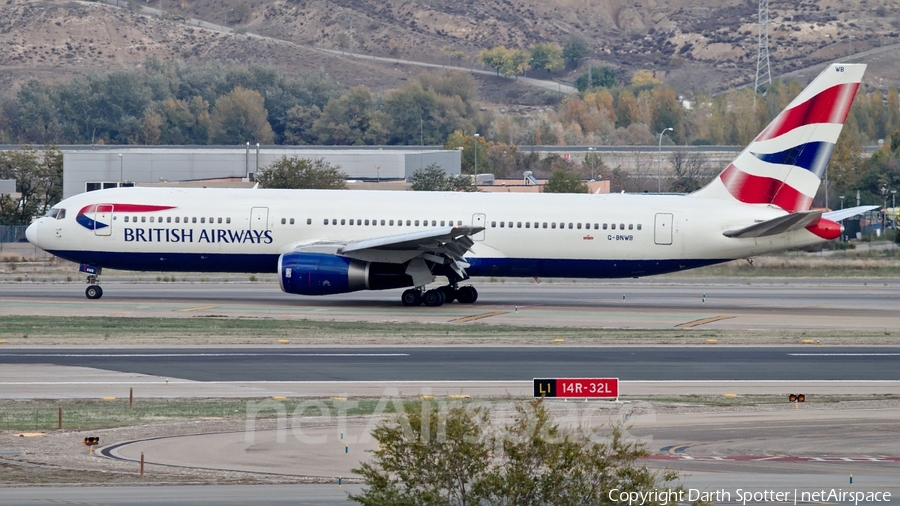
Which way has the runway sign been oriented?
toward the camera

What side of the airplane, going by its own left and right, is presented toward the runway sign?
left

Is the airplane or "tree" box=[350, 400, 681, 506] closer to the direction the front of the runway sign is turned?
the tree

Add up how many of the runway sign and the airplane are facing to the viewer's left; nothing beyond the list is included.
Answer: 1

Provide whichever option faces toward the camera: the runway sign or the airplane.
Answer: the runway sign

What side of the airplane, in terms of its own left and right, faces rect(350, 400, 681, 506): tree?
left

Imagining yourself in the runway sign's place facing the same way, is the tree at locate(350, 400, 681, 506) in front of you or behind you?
in front

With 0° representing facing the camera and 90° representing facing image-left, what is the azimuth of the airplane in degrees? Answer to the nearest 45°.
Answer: approximately 90°

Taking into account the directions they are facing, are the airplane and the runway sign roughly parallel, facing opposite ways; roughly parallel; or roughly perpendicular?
roughly perpendicular

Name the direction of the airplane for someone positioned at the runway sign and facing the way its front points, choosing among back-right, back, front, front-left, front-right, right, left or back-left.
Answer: back
